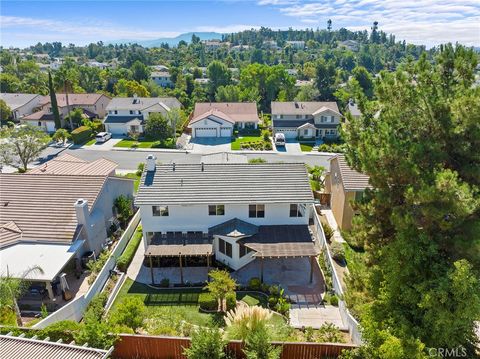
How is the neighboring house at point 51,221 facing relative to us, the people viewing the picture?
facing away from the viewer

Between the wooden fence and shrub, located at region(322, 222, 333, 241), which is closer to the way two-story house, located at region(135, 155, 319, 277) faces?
the shrub

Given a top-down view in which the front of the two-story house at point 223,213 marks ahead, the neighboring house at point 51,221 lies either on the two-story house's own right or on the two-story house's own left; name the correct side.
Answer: on the two-story house's own left

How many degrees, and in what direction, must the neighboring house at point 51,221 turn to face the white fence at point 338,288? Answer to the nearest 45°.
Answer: approximately 135° to its right

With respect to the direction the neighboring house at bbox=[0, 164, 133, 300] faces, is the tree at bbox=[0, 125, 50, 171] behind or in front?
in front

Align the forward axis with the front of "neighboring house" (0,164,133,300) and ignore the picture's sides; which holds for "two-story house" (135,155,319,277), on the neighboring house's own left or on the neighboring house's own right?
on the neighboring house's own right

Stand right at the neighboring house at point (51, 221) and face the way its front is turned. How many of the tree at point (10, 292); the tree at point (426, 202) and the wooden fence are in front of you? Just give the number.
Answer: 0

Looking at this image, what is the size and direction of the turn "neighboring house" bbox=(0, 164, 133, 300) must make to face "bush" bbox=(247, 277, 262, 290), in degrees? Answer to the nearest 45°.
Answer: approximately 135° to its right

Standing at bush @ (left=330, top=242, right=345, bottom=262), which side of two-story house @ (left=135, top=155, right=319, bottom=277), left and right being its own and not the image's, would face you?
right

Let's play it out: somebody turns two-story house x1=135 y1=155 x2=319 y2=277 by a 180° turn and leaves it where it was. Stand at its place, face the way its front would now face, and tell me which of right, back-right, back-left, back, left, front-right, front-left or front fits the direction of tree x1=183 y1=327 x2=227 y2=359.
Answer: front

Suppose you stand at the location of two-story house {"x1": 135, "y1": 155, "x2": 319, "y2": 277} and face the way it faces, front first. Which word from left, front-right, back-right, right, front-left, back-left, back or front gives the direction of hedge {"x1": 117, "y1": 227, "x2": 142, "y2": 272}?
left

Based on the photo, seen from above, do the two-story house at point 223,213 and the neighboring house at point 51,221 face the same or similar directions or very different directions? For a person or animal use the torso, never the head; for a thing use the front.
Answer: same or similar directions

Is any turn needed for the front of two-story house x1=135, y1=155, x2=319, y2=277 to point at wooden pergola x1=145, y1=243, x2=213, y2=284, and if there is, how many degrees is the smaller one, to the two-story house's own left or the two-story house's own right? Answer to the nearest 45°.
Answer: approximately 135° to the two-story house's own left

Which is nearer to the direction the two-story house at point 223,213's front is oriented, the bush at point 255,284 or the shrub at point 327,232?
the shrub

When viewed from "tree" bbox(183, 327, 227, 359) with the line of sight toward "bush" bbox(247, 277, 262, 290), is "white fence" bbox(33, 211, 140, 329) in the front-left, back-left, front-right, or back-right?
front-left

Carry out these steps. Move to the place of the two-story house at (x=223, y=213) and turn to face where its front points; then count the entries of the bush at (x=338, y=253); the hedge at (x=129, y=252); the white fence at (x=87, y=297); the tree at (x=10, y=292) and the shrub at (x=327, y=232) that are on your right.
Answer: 2

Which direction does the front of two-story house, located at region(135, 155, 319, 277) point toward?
away from the camera

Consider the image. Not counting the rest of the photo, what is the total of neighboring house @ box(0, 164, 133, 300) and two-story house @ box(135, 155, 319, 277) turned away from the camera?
2
